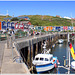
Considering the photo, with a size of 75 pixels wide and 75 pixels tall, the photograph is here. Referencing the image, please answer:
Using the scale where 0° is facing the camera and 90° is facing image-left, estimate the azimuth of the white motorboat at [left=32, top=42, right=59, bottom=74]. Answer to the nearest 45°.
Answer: approximately 45°
